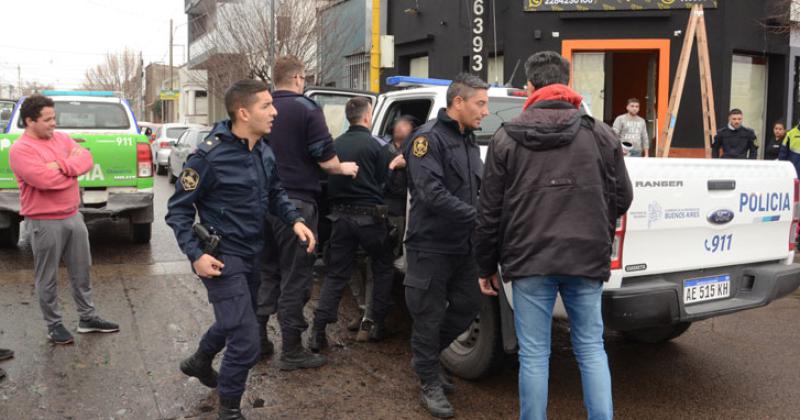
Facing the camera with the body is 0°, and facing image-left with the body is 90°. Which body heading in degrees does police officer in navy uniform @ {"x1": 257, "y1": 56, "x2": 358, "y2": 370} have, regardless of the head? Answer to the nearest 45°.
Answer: approximately 225°

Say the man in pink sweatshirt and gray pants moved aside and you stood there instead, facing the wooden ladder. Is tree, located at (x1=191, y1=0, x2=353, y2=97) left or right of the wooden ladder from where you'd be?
left

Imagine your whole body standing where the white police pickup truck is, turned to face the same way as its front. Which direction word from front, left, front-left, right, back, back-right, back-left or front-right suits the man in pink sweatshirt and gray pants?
front-left

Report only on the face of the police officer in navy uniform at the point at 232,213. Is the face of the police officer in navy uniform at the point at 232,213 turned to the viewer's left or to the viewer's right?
to the viewer's right

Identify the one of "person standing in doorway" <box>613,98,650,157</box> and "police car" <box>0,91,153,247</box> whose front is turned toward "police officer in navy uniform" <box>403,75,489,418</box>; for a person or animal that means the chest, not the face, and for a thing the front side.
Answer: the person standing in doorway

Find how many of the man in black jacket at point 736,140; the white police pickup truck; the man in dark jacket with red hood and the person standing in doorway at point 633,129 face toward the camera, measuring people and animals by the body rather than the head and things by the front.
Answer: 2

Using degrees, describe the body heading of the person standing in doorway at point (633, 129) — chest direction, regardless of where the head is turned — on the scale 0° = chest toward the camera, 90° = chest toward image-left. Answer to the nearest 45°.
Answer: approximately 0°

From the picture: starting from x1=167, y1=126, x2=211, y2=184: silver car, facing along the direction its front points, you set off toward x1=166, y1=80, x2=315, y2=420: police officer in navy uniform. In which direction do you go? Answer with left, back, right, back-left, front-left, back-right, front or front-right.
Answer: front-left

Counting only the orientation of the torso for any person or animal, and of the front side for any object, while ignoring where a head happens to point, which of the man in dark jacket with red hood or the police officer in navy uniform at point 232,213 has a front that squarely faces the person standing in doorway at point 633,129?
the man in dark jacket with red hood

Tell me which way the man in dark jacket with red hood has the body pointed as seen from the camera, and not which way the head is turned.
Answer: away from the camera

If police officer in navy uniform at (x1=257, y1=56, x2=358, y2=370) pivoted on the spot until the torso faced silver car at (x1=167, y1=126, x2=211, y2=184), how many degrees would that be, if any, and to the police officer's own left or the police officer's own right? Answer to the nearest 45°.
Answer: approximately 45° to the police officer's own left

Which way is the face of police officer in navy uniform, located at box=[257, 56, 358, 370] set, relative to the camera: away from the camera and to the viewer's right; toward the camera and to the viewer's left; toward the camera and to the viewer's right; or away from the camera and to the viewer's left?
away from the camera and to the viewer's right

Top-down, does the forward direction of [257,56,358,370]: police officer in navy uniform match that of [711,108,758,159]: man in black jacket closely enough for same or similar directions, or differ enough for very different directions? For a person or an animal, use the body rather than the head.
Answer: very different directions

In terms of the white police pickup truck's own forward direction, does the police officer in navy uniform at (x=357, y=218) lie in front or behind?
in front
